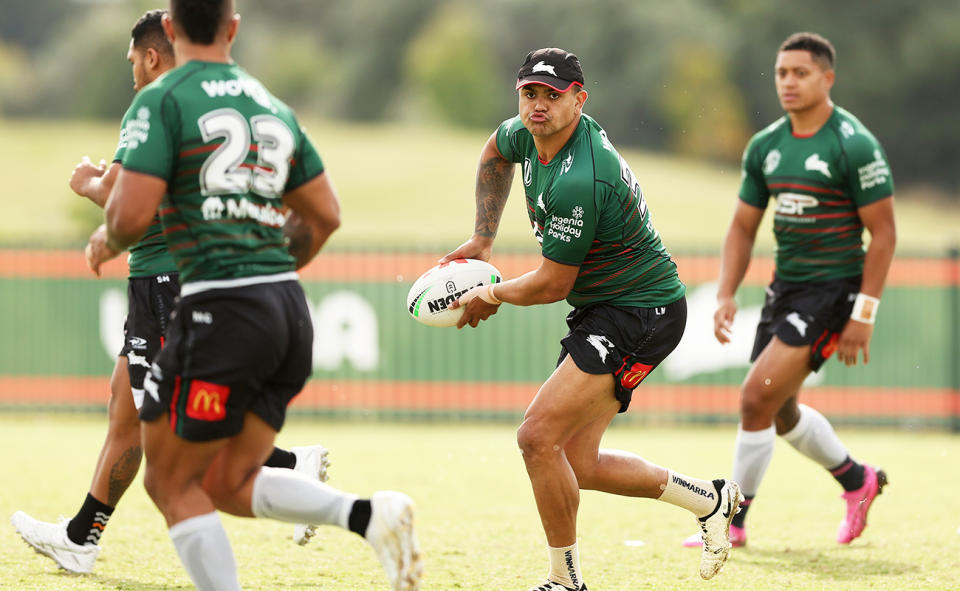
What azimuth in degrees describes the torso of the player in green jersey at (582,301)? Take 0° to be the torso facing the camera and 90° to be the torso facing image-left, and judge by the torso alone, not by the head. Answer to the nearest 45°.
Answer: approximately 45°

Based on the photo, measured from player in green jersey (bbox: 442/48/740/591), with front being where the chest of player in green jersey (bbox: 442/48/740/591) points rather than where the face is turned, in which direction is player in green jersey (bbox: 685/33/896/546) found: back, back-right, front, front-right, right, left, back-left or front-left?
back

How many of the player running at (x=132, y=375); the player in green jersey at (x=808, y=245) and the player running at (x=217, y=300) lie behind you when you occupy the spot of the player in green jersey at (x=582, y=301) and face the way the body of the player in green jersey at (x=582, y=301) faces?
1

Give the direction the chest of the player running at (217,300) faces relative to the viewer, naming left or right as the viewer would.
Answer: facing away from the viewer and to the left of the viewer

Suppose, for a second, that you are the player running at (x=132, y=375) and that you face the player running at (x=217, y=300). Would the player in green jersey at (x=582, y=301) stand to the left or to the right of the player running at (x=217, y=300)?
left

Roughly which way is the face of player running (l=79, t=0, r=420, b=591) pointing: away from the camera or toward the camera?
away from the camera

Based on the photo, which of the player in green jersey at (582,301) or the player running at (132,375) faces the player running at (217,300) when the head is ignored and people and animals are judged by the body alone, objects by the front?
the player in green jersey

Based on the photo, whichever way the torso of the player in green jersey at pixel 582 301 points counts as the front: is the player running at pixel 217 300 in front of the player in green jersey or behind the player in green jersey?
in front

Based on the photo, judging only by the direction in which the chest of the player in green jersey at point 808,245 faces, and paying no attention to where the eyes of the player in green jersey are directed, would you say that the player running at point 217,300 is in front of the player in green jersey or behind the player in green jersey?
in front

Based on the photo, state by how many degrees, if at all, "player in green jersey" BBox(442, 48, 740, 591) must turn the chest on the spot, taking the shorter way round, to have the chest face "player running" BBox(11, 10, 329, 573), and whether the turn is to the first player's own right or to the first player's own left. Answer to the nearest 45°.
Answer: approximately 45° to the first player's own right
